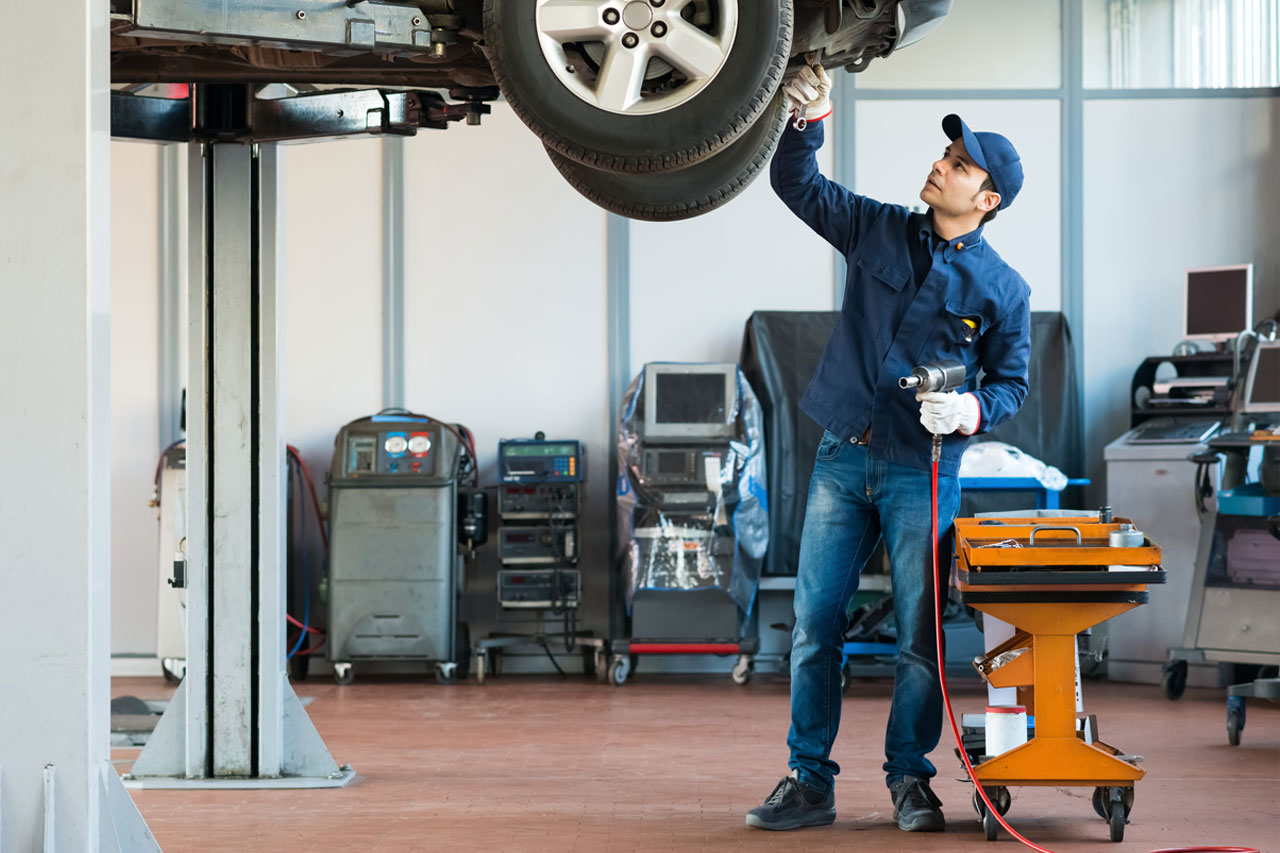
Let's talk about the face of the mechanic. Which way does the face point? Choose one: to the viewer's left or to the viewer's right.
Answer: to the viewer's left

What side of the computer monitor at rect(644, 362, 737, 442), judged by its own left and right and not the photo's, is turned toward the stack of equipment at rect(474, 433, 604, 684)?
right

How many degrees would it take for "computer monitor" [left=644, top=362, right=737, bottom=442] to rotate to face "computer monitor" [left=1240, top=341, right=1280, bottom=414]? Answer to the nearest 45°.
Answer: approximately 90° to its left

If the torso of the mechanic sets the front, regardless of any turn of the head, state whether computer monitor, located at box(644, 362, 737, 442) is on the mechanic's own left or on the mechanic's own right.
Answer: on the mechanic's own right

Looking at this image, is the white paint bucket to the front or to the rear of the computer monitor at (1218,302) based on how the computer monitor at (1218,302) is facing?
to the front

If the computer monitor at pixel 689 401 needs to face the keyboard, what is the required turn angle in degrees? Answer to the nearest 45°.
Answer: approximately 90° to its left

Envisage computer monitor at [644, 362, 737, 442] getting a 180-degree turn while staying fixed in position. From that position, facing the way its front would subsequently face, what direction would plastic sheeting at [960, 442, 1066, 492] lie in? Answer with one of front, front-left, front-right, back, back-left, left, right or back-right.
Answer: right
